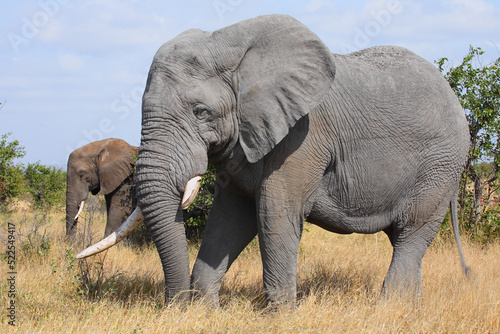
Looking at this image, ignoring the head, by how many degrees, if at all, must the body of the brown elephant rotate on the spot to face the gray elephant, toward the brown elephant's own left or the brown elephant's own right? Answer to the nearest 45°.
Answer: approximately 90° to the brown elephant's own left

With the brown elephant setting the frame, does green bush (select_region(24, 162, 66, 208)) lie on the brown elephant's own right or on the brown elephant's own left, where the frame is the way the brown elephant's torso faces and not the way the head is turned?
on the brown elephant's own right

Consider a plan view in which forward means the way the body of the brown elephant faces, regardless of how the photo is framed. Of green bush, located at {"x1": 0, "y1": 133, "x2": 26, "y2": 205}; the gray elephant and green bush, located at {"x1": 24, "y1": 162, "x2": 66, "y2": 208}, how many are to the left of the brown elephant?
1

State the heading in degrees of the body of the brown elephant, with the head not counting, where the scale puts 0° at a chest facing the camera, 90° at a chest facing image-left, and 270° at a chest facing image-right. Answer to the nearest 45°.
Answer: approximately 90°

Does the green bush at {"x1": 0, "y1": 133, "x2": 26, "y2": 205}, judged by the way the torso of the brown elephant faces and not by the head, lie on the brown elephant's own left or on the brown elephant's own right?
on the brown elephant's own right

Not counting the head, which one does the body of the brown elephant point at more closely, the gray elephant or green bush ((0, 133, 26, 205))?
the green bush
